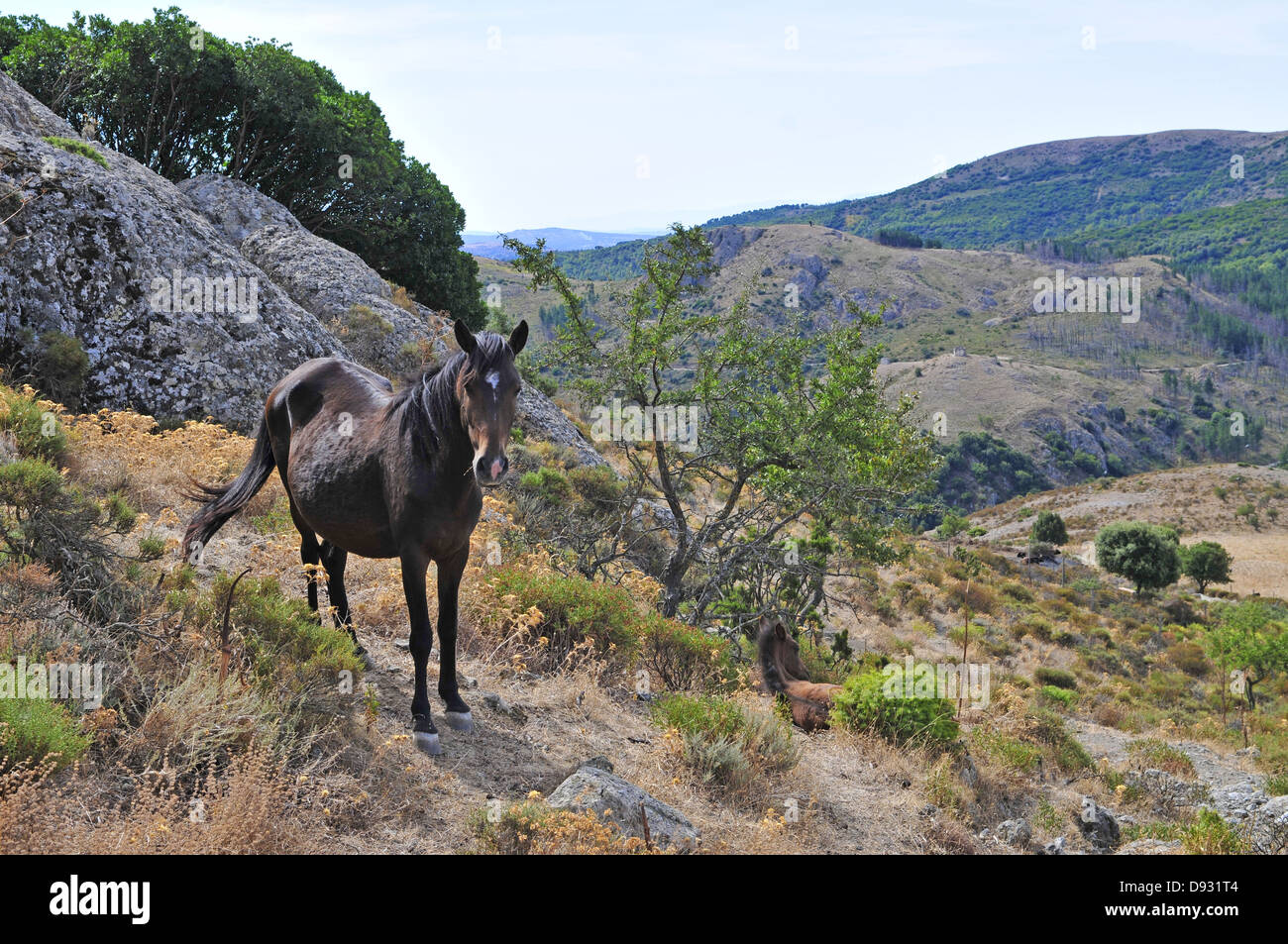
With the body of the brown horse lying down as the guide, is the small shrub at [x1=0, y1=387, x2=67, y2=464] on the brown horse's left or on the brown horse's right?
on the brown horse's left

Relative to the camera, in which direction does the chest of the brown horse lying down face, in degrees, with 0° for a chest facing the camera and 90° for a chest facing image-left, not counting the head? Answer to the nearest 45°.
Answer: approximately 135°

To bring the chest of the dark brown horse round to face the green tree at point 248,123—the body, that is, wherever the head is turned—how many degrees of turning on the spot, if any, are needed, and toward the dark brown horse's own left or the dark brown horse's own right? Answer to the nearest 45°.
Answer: approximately 135° to the dark brown horse's own left

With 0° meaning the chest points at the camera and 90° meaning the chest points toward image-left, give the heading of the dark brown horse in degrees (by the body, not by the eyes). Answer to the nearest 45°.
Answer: approximately 315°

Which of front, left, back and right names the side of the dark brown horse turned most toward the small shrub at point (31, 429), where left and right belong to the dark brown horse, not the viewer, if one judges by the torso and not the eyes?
back

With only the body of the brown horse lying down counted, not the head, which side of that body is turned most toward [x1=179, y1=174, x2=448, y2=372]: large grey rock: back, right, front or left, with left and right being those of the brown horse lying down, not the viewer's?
front

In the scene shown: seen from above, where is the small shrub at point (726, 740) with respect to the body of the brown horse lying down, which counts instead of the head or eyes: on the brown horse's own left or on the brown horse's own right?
on the brown horse's own left

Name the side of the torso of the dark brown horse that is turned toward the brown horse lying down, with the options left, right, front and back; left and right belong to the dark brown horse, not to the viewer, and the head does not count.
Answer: left
